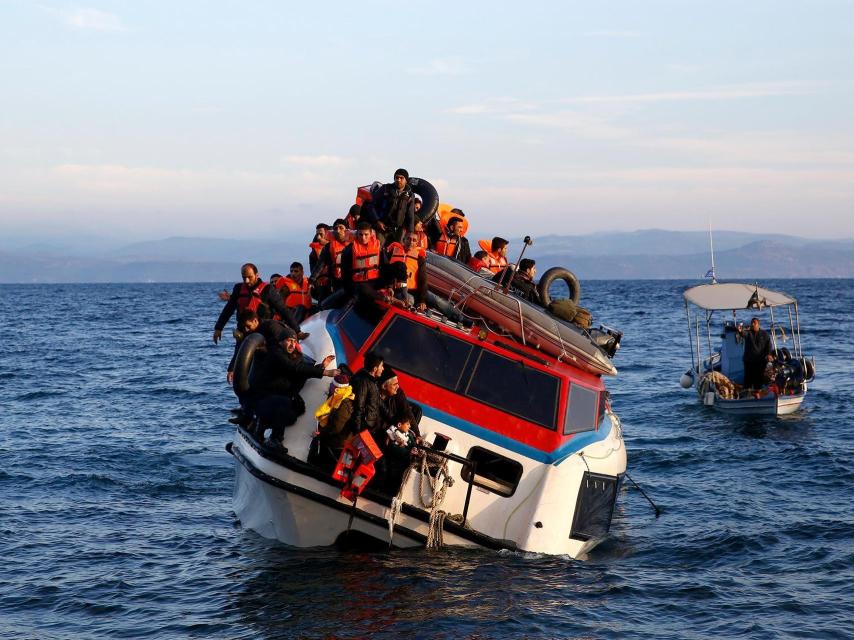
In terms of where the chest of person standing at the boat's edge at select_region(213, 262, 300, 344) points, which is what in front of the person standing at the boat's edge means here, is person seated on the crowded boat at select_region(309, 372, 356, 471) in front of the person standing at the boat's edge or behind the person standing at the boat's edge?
in front

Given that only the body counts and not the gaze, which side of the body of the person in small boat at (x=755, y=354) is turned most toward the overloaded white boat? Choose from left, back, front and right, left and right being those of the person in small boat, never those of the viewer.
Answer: front

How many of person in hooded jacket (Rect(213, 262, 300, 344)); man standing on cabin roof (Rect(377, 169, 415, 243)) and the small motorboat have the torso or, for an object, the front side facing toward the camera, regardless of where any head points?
2

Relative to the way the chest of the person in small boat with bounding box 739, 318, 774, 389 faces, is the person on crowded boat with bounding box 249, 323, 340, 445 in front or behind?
in front

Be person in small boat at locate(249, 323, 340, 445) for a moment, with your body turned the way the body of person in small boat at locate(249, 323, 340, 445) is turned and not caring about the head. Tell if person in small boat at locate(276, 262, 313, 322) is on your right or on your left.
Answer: on your left
